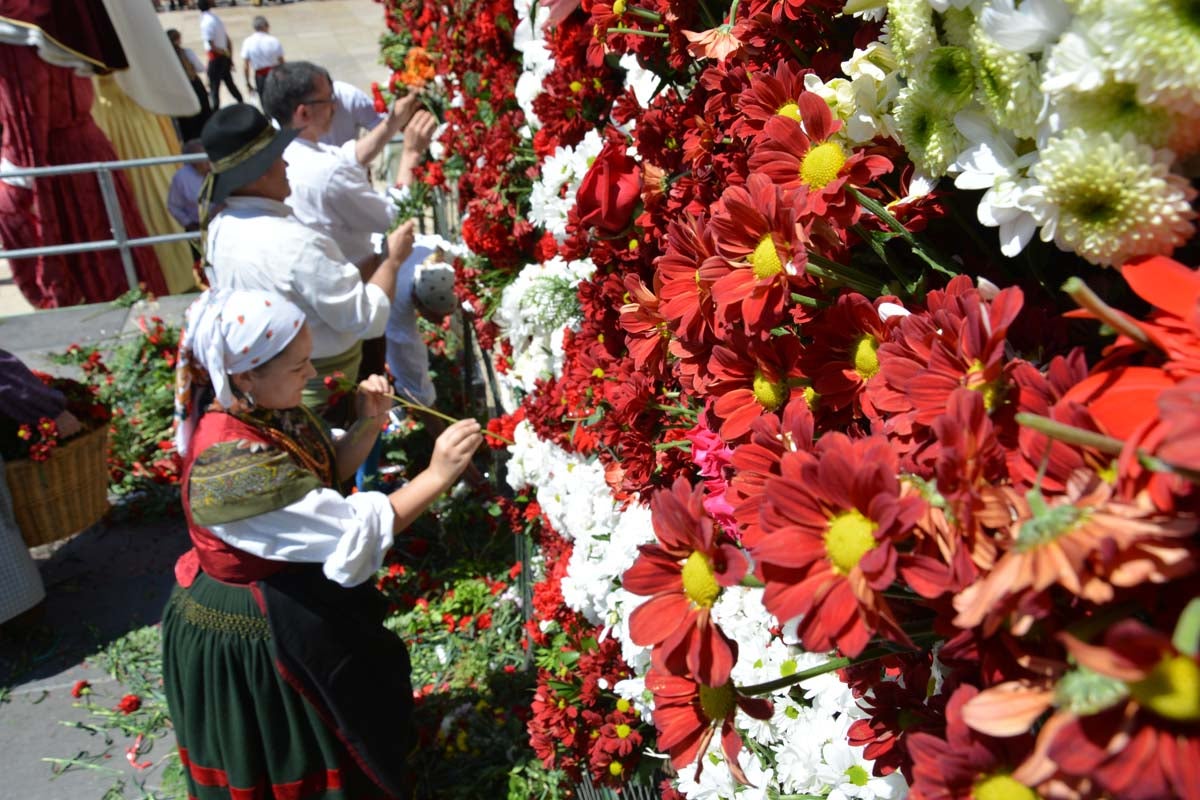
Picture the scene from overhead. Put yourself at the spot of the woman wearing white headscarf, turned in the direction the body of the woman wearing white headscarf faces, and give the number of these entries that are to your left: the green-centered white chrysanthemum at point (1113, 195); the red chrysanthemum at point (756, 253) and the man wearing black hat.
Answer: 1

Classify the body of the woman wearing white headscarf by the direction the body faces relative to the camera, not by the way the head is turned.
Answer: to the viewer's right

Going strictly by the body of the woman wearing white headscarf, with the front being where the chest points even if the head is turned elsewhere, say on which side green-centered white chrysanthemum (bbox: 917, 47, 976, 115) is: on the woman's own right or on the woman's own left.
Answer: on the woman's own right

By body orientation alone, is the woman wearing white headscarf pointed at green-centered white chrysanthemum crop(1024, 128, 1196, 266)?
no

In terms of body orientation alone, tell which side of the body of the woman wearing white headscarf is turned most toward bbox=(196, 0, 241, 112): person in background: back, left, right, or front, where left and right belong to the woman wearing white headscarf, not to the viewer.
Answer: left

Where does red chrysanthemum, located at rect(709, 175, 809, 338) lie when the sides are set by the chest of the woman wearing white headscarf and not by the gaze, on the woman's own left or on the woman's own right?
on the woman's own right

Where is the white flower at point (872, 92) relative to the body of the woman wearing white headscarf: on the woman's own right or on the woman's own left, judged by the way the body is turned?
on the woman's own right

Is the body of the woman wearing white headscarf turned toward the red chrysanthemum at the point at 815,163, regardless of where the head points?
no

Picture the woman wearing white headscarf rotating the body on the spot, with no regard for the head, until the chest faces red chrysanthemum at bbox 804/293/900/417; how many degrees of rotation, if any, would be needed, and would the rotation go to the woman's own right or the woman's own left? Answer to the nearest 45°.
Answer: approximately 90° to the woman's own right

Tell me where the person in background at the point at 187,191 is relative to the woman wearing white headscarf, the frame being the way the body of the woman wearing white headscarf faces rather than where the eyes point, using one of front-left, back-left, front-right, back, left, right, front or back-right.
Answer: left

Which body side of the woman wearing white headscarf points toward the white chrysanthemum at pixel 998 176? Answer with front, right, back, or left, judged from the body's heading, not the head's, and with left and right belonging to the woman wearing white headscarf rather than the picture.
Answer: right

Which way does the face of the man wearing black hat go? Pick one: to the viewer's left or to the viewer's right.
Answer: to the viewer's right

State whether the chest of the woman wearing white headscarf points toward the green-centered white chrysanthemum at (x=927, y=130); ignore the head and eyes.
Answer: no
